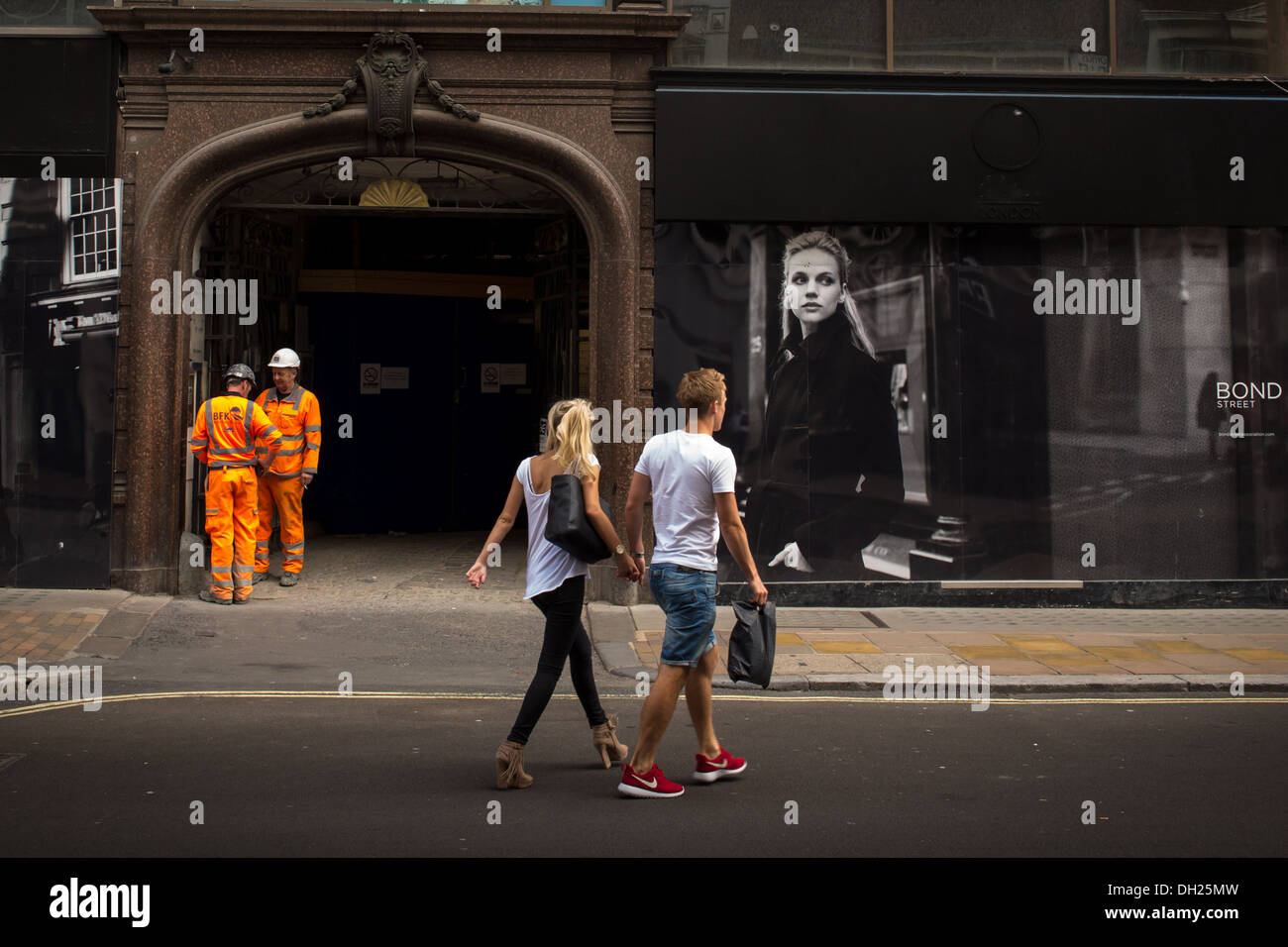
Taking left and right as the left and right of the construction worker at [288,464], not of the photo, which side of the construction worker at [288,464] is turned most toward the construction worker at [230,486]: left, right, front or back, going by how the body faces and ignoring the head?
front

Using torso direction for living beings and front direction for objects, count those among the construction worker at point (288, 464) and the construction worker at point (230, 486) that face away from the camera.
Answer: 1

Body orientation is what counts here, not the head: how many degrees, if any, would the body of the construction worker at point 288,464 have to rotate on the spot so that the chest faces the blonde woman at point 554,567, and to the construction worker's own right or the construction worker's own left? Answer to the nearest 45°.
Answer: approximately 45° to the construction worker's own left

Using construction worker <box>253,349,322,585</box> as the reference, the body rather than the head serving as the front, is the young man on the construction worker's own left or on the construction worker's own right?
on the construction worker's own left

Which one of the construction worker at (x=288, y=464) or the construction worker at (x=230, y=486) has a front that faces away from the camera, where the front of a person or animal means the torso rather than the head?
the construction worker at (x=230, y=486)

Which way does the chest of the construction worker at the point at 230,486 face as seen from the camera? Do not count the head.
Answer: away from the camera

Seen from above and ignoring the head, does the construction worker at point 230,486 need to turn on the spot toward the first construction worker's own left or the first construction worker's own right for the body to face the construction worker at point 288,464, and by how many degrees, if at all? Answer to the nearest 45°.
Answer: approximately 45° to the first construction worker's own right

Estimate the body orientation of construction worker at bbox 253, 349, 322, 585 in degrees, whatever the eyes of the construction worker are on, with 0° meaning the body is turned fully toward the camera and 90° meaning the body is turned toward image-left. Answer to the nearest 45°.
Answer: approximately 45°

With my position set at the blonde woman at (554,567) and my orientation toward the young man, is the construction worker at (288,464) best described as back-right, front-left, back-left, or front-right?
back-left

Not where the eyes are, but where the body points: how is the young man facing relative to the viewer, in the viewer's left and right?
facing away from the viewer and to the right of the viewer

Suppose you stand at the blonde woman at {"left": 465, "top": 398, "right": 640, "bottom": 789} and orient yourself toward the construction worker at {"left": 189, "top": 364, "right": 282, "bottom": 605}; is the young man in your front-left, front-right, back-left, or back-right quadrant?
back-right

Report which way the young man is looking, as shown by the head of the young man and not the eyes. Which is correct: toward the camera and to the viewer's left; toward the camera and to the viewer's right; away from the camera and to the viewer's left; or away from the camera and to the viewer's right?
away from the camera and to the viewer's right
